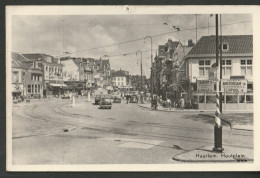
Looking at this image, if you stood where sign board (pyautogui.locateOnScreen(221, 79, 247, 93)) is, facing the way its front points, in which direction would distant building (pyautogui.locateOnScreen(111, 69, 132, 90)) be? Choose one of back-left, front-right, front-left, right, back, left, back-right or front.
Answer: back-right

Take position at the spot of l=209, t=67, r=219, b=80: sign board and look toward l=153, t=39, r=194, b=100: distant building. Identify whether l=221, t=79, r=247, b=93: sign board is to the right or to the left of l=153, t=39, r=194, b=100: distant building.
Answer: right

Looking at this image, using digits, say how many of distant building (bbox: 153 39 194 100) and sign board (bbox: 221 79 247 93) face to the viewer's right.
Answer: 0

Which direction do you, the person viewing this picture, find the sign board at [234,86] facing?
facing the viewer

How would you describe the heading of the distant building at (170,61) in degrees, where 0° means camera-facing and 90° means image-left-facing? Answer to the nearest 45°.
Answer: approximately 45°

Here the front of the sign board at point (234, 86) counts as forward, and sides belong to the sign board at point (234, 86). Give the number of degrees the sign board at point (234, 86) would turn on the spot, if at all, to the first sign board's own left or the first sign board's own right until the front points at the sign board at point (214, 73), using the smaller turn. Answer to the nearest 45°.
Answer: approximately 45° to the first sign board's own right
